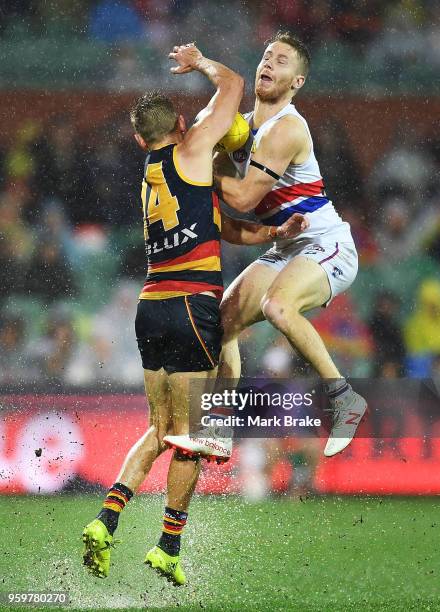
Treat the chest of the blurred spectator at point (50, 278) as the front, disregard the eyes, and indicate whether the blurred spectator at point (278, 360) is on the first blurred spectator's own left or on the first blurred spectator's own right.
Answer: on the first blurred spectator's own left

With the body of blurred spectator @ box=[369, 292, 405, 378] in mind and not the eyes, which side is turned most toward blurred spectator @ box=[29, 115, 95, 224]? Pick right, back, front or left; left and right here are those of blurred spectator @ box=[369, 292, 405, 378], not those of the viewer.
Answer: right

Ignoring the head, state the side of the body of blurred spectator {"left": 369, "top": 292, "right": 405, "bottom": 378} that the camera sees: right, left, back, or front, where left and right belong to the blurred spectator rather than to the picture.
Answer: front

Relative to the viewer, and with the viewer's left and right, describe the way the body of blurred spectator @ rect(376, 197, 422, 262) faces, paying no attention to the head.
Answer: facing the viewer

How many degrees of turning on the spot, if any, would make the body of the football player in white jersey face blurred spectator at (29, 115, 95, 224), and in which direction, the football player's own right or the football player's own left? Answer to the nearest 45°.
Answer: approximately 90° to the football player's own right

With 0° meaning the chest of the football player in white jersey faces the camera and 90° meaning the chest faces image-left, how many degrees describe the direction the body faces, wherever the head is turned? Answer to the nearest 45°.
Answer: approximately 45°

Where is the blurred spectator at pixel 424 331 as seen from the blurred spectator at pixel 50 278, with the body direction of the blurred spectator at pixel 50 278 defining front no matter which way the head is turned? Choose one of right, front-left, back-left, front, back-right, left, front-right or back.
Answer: left

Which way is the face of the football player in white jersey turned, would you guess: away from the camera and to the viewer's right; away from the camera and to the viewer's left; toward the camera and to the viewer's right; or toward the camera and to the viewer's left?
toward the camera and to the viewer's left

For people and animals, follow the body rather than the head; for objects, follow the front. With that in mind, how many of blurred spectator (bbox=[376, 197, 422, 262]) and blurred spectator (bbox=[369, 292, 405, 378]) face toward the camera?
2

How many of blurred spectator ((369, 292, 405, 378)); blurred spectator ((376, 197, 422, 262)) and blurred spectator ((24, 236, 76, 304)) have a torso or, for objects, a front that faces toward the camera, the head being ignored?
3
